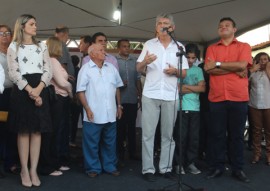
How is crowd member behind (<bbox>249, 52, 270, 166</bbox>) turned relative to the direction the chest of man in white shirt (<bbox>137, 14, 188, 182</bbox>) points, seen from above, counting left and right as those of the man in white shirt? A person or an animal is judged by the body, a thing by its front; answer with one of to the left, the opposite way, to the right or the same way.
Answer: the same way

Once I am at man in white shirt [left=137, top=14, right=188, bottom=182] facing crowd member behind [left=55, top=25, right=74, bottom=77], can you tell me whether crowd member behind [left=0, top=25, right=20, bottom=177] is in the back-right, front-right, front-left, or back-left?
front-left

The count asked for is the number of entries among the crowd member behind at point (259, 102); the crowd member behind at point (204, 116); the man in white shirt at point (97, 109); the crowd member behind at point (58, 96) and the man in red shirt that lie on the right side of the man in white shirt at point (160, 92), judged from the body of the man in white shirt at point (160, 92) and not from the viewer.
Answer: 2

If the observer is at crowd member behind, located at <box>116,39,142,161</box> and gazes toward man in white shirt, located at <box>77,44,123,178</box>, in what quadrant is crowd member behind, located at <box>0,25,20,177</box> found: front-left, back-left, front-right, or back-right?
front-right

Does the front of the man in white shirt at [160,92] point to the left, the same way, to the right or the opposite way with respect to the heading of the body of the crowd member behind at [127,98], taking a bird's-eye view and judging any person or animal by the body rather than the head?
the same way

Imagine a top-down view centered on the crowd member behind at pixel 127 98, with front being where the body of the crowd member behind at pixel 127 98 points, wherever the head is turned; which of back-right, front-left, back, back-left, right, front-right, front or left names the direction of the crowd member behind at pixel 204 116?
left

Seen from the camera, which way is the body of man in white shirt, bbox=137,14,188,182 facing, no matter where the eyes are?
toward the camera

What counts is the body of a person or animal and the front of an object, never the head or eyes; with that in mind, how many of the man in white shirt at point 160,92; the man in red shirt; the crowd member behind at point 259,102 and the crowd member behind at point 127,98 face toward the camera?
4

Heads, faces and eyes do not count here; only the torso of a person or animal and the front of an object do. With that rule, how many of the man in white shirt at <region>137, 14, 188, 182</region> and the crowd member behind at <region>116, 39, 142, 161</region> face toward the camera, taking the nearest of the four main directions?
2

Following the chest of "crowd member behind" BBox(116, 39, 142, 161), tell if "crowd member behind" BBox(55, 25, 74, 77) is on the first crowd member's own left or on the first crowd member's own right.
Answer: on the first crowd member's own right

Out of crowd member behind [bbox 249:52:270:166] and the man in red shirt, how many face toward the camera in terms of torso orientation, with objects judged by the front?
2

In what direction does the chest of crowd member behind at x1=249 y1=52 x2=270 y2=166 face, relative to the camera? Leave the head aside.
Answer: toward the camera

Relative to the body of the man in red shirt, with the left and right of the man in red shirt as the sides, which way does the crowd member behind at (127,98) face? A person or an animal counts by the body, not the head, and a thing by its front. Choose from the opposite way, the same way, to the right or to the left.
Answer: the same way
